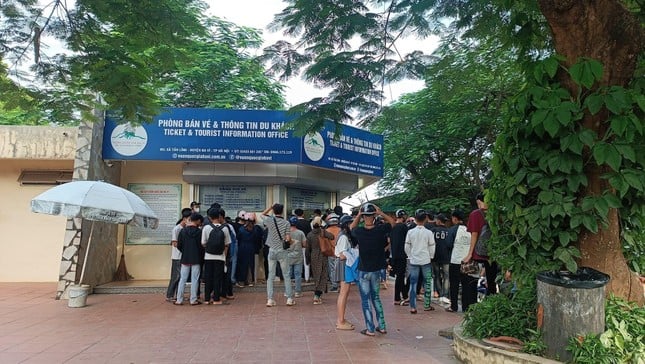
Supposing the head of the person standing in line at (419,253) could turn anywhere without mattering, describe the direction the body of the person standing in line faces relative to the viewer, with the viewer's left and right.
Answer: facing away from the viewer

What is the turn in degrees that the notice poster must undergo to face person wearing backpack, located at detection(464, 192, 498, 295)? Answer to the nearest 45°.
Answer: approximately 45° to its left

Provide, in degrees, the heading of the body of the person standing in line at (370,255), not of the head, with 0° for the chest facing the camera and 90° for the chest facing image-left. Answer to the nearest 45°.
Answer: approximately 180°

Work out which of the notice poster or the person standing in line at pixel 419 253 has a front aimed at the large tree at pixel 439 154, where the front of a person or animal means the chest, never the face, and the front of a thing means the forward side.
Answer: the person standing in line

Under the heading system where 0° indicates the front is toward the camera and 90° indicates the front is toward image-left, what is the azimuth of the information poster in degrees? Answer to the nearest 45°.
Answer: approximately 0°

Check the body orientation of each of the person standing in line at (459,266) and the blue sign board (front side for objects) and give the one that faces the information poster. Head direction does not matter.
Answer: the person standing in line

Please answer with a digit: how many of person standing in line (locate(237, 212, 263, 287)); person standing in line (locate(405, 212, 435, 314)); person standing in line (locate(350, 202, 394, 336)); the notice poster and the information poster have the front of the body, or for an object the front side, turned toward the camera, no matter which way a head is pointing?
2

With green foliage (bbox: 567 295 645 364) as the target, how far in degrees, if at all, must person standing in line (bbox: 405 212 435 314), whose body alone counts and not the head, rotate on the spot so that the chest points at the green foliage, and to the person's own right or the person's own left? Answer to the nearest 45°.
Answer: approximately 135° to the person's own right

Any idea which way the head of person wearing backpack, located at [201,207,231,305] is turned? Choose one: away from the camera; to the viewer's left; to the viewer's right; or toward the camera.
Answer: away from the camera

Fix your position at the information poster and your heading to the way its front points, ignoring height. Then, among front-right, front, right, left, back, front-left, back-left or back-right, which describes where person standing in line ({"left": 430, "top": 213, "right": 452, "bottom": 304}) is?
front-left

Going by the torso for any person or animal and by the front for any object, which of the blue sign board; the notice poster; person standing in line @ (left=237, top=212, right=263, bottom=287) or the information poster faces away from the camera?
the person standing in line
